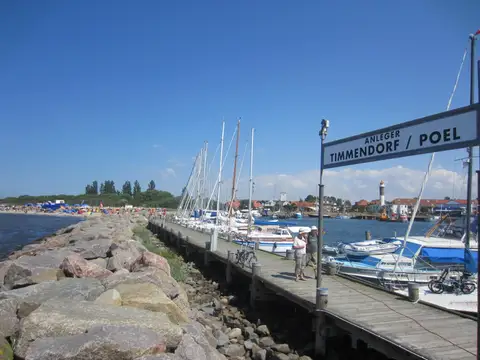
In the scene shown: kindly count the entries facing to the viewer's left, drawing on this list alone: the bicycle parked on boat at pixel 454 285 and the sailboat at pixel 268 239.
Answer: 2

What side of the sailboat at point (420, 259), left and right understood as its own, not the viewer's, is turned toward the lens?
left

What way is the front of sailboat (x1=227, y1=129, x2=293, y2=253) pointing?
to the viewer's left

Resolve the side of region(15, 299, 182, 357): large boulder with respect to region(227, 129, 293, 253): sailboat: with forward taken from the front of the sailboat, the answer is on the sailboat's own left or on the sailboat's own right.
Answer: on the sailboat's own left

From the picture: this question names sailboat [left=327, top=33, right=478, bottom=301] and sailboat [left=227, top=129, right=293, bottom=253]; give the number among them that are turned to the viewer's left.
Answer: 2

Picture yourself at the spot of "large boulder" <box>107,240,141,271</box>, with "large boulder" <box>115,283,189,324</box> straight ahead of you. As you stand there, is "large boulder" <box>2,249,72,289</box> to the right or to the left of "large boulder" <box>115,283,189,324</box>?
right

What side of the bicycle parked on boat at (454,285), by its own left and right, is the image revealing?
left

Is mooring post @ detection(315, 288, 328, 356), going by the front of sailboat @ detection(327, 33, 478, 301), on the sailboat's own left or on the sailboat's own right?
on the sailboat's own left
